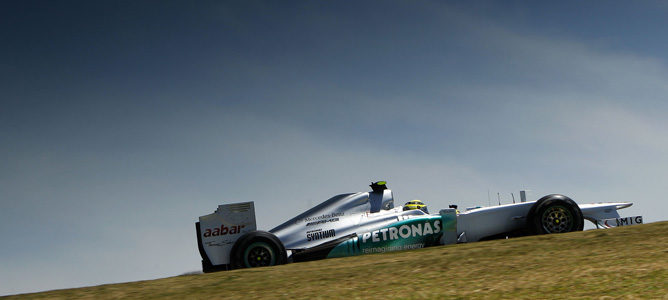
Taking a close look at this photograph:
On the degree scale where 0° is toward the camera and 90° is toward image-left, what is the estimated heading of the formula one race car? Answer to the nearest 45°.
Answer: approximately 270°
